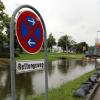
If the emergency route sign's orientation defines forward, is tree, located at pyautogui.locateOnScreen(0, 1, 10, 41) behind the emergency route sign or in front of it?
behind

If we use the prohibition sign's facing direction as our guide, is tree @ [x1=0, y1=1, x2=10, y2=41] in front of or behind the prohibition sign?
behind

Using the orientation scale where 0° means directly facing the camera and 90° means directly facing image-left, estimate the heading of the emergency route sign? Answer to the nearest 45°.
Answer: approximately 315°

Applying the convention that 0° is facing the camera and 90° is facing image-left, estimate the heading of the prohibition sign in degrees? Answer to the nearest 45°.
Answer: approximately 315°
